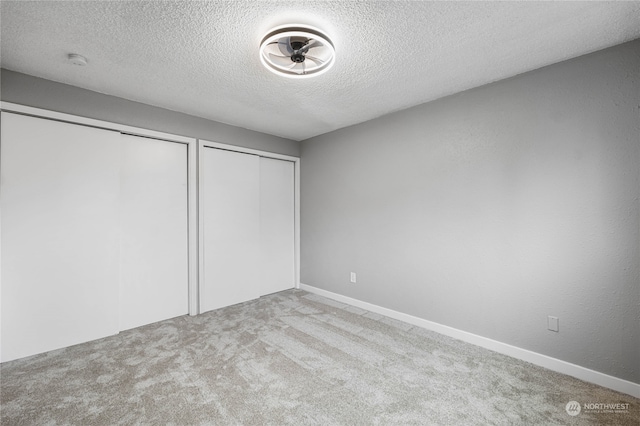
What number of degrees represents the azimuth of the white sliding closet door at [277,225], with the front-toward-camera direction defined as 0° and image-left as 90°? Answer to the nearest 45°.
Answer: approximately 315°

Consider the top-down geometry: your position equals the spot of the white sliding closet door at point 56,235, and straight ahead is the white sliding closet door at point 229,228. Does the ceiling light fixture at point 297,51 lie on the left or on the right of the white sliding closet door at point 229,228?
right

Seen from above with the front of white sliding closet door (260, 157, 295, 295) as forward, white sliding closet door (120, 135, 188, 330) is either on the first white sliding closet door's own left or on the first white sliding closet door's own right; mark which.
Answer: on the first white sliding closet door's own right

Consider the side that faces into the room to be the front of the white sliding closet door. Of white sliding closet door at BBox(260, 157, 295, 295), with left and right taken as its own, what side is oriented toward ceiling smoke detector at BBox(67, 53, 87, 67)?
right

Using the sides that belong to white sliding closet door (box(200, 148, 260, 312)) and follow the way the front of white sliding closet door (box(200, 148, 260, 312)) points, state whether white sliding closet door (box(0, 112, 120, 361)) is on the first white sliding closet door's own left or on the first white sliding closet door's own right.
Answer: on the first white sliding closet door's own right

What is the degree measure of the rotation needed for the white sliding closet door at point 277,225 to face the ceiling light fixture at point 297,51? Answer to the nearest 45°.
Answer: approximately 45° to its right

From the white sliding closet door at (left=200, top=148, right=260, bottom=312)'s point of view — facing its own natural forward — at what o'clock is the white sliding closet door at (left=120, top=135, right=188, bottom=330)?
the white sliding closet door at (left=120, top=135, right=188, bottom=330) is roughly at 4 o'clock from the white sliding closet door at (left=200, top=148, right=260, bottom=312).

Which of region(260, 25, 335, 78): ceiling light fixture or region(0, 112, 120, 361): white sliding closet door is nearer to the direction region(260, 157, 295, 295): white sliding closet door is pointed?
the ceiling light fixture

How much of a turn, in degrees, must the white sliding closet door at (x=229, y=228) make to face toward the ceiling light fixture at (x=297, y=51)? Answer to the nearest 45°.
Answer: approximately 45° to its right

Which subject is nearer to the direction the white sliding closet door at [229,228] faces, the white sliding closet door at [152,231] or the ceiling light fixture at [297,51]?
the ceiling light fixture

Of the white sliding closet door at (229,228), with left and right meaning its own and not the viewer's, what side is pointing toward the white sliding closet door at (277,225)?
left

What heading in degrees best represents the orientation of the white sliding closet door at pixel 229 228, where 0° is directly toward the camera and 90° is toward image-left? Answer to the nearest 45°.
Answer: approximately 315°
